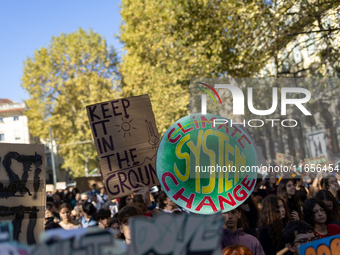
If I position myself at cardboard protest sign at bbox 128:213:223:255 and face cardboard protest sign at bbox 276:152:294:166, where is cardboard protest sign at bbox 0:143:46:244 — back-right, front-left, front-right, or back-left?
front-left

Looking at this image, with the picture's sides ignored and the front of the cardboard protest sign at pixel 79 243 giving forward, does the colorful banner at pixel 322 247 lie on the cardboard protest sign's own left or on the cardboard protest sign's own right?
on the cardboard protest sign's own left

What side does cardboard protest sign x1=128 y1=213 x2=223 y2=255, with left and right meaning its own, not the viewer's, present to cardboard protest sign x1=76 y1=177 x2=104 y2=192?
back

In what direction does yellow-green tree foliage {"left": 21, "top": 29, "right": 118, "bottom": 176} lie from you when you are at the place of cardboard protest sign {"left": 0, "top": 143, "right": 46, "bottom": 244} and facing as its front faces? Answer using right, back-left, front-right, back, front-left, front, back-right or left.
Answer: back

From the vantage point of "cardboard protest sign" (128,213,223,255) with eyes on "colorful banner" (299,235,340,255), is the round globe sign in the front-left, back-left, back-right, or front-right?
front-left

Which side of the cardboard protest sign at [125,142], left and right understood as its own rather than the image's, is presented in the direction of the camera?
front

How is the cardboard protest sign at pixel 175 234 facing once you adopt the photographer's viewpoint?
facing the viewer

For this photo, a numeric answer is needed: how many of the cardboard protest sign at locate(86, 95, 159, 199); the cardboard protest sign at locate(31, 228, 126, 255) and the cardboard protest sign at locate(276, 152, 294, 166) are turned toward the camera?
3

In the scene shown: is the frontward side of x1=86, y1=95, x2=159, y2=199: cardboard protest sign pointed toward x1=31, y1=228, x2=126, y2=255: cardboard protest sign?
yes

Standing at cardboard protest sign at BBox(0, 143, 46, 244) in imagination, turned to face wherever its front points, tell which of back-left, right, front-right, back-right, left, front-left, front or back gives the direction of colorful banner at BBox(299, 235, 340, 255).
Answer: front-left

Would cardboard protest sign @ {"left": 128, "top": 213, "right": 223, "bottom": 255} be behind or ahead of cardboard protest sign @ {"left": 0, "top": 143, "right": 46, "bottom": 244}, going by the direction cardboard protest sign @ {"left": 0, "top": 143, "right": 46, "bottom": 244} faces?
ahead

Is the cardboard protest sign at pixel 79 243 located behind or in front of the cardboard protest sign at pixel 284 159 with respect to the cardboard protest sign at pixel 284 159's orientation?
in front

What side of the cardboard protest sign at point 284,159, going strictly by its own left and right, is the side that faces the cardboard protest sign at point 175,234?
front

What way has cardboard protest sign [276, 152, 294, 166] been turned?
toward the camera
